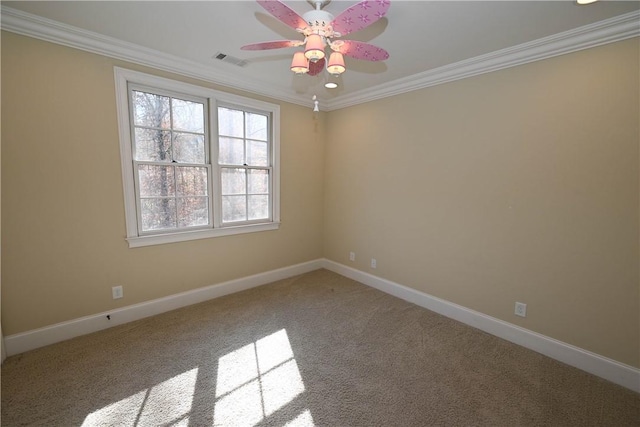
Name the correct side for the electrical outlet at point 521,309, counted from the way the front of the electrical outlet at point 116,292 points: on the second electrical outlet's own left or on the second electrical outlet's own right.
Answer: on the second electrical outlet's own left

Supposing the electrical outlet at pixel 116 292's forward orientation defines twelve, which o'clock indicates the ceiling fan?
The ceiling fan is roughly at 11 o'clock from the electrical outlet.

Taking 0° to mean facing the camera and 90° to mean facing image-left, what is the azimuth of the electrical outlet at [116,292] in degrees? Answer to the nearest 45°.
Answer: approximately 0°
